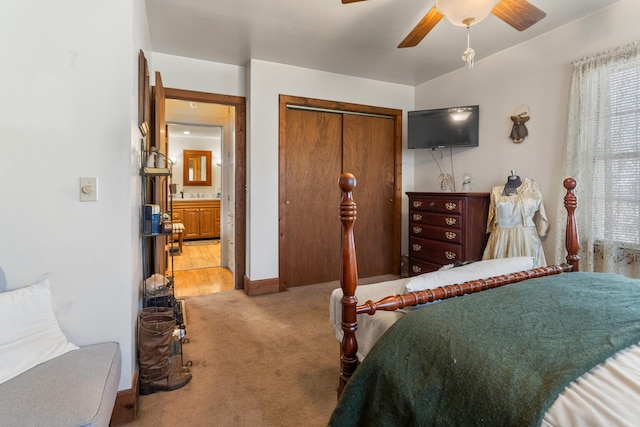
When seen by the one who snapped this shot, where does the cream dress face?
facing the viewer

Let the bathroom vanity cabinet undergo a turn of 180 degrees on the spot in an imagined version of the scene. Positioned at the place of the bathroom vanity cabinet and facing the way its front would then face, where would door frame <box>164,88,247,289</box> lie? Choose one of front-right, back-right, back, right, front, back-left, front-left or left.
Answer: back

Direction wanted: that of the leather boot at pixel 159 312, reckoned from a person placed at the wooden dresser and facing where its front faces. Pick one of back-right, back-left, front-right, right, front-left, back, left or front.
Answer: front

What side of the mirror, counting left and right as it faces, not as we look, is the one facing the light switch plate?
front

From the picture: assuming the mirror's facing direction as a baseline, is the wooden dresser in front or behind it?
in front

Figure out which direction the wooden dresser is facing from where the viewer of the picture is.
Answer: facing the viewer and to the left of the viewer

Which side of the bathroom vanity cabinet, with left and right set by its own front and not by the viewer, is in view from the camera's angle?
front

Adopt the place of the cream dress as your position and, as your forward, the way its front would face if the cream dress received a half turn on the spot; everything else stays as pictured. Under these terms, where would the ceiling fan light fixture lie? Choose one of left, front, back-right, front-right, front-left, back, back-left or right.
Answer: back

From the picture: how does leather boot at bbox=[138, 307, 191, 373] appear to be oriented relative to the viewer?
to the viewer's right

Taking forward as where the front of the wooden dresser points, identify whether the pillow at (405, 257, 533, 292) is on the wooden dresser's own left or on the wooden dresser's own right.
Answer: on the wooden dresser's own left

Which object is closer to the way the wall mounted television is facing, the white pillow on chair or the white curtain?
the white pillow on chair

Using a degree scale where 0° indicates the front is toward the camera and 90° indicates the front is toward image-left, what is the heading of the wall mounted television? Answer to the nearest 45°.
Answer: approximately 45°

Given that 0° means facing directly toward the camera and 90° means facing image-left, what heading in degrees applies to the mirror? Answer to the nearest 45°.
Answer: approximately 0°

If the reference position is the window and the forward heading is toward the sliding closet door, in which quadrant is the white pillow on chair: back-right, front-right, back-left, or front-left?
front-left

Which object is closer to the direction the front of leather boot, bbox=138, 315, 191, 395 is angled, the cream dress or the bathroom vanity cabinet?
the cream dress

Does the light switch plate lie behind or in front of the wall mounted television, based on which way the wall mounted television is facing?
in front

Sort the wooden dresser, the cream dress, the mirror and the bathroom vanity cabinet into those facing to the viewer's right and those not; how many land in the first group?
0
